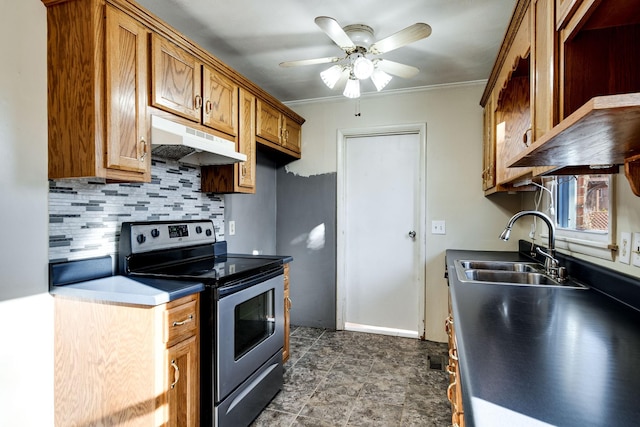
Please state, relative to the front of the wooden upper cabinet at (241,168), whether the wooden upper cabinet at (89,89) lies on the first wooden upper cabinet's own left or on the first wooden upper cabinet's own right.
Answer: on the first wooden upper cabinet's own right

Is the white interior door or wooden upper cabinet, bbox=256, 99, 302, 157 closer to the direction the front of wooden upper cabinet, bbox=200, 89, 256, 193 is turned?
the white interior door

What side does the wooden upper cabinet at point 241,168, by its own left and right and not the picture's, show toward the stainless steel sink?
front

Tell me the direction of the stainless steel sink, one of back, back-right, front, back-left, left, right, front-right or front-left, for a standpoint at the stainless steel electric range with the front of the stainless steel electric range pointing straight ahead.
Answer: front-left

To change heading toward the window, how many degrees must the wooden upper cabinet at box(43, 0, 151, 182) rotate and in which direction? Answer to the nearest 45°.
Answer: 0° — it already faces it

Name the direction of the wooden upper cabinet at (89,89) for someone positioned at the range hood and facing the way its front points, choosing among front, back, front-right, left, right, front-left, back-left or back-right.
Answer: right

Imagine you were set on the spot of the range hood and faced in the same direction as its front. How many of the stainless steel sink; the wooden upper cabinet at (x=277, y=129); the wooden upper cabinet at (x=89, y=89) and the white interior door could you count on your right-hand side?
1
